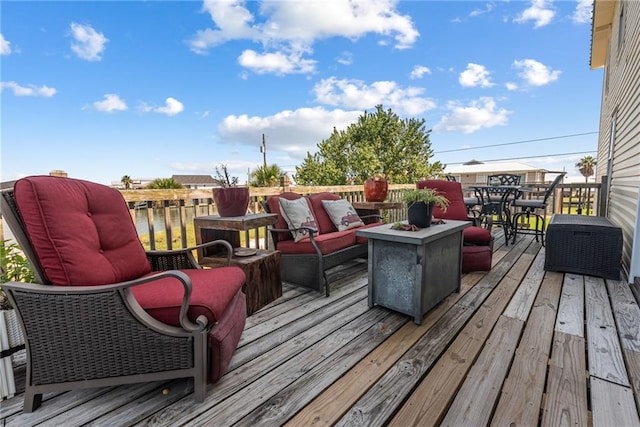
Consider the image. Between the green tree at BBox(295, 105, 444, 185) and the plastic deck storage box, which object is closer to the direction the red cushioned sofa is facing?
the plastic deck storage box

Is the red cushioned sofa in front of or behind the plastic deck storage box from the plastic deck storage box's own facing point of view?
in front

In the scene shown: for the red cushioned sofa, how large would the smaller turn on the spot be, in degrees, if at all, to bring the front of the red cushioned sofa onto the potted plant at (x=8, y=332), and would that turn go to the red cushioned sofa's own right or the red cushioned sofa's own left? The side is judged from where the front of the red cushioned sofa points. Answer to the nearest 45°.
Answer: approximately 90° to the red cushioned sofa's own right

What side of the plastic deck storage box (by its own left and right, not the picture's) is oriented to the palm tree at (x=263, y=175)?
right

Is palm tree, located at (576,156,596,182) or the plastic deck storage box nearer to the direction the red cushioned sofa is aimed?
the plastic deck storage box

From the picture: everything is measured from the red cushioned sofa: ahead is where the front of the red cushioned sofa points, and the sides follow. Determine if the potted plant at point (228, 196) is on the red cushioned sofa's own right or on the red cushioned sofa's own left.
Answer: on the red cushioned sofa's own right

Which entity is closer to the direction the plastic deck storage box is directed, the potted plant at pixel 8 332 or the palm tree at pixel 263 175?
the potted plant

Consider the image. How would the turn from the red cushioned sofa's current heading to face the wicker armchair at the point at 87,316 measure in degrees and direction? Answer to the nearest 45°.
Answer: approximately 90° to its right

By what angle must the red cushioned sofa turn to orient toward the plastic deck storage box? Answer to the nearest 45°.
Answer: approximately 45° to its left

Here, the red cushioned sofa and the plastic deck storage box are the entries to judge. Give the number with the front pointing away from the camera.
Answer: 0

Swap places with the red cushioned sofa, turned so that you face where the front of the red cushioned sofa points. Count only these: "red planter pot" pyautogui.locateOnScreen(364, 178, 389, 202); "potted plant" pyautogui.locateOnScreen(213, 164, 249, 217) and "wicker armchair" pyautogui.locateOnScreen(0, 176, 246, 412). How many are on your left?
1

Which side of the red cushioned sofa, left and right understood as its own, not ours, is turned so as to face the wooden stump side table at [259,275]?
right

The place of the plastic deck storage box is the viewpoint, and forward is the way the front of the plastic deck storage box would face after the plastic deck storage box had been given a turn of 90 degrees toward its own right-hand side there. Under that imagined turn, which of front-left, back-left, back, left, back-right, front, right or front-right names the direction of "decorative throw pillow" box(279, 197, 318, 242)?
front-left

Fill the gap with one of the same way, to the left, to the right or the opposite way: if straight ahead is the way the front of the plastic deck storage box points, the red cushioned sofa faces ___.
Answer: to the left
